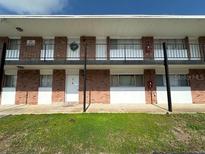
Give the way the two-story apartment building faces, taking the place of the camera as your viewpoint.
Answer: facing the viewer
